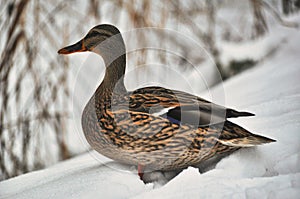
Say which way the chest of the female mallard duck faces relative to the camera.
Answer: to the viewer's left
